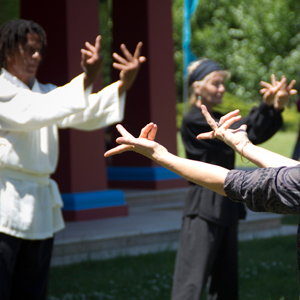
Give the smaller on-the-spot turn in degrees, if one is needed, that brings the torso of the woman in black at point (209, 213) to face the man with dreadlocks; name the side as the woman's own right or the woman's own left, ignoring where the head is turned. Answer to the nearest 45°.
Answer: approximately 90° to the woman's own right

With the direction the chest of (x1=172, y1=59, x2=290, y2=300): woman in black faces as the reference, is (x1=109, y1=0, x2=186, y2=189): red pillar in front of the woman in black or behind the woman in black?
behind

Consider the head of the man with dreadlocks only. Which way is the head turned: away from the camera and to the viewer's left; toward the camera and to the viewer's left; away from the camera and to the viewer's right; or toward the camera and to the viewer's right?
toward the camera and to the viewer's right

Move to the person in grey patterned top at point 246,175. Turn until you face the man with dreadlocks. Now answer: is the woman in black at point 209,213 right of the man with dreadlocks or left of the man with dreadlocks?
right

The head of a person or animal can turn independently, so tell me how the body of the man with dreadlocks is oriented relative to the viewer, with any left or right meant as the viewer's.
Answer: facing the viewer and to the right of the viewer

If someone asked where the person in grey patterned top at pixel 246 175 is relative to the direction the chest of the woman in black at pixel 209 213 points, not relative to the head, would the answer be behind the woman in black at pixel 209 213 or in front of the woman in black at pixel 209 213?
in front

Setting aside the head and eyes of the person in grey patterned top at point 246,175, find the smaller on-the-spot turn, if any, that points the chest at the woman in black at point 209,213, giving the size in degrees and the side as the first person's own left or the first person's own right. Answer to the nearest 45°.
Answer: approximately 90° to the first person's own right

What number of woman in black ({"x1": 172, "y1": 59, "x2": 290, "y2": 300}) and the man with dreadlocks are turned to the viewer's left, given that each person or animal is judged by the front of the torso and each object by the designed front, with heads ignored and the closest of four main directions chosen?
0

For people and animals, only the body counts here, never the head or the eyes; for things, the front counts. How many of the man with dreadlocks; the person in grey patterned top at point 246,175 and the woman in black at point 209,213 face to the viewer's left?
1
